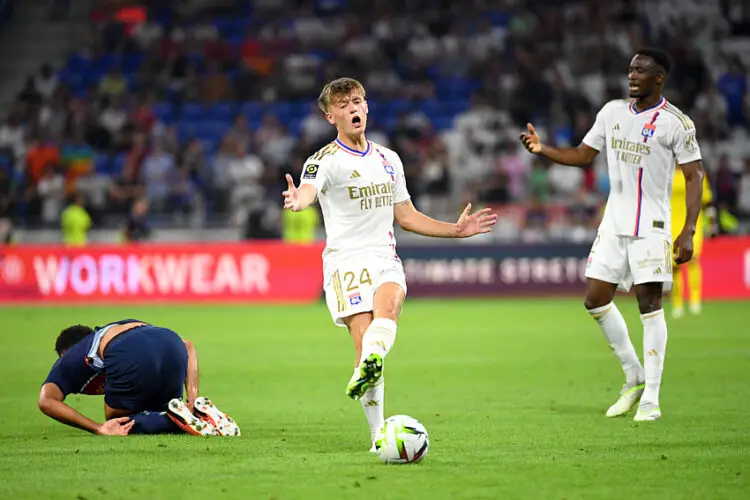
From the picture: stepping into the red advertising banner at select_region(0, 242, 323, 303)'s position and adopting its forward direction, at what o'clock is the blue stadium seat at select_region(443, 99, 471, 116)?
The blue stadium seat is roughly at 8 o'clock from the red advertising banner.

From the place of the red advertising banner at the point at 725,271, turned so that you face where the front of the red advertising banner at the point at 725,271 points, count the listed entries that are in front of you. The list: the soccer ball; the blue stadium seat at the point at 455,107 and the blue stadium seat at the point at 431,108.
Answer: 1

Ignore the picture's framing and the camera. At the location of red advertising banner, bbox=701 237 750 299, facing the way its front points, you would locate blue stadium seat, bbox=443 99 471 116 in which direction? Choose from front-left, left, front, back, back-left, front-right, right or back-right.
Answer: back-right

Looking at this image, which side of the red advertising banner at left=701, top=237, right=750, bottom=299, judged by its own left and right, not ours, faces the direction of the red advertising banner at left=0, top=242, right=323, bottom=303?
right

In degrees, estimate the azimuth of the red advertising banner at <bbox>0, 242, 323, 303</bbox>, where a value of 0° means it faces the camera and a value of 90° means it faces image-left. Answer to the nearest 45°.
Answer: approximately 0°

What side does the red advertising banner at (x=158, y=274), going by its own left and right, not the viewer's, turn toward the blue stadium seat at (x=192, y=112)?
back

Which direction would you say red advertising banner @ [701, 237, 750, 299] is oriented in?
toward the camera

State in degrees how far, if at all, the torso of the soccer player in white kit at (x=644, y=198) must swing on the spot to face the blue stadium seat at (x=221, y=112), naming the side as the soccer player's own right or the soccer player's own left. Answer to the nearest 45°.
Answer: approximately 90° to the soccer player's own right

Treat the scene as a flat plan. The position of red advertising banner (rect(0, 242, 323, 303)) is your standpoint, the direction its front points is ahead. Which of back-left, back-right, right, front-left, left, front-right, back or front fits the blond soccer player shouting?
front

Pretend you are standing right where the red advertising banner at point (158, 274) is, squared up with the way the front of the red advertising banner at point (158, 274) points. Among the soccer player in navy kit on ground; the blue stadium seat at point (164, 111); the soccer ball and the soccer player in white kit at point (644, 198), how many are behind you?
1

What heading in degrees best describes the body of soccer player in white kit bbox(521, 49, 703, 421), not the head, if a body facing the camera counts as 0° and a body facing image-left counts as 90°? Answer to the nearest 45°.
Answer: approximately 45°

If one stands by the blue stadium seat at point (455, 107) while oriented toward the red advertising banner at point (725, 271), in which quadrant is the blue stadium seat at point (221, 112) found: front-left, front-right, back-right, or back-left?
back-right

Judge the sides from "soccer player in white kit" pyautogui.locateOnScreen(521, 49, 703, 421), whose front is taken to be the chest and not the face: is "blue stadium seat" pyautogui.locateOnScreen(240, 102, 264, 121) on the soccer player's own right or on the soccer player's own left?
on the soccer player's own right

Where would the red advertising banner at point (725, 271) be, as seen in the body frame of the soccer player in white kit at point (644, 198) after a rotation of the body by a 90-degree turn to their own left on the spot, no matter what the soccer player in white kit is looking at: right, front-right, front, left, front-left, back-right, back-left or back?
back-left

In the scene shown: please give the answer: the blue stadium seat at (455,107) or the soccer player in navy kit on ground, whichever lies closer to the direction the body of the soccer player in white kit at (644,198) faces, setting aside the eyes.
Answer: the soccer player in navy kit on ground

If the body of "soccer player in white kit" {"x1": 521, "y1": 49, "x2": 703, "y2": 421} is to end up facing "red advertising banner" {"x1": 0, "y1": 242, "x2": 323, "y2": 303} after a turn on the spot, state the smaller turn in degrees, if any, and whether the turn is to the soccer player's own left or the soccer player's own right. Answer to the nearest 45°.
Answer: approximately 90° to the soccer player's own right
